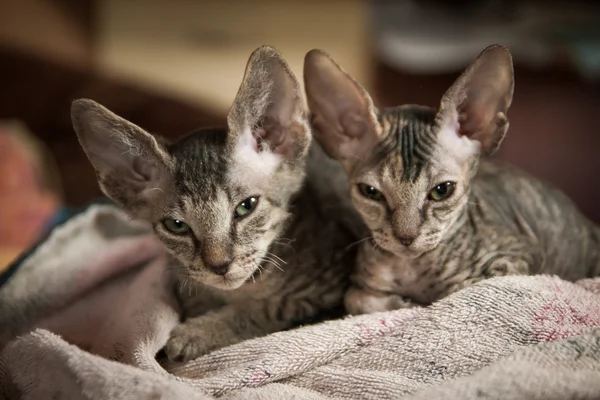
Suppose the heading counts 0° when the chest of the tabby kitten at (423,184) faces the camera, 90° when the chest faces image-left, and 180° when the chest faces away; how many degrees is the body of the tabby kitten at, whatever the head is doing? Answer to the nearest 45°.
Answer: approximately 45°

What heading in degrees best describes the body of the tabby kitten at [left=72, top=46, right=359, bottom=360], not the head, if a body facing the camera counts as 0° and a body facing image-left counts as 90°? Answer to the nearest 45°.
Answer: approximately 45°
